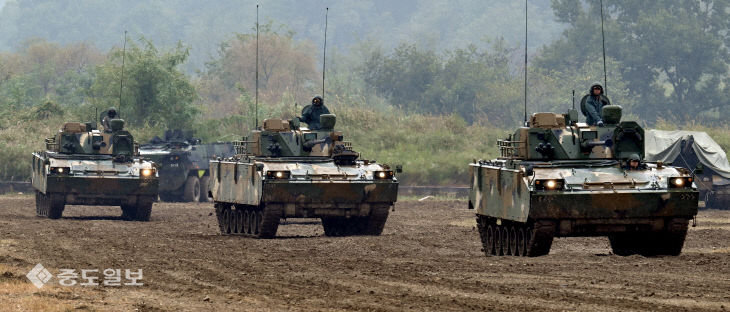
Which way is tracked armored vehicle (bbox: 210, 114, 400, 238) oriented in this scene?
toward the camera

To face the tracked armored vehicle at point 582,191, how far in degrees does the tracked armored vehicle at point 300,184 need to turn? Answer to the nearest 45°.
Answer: approximately 45° to its left

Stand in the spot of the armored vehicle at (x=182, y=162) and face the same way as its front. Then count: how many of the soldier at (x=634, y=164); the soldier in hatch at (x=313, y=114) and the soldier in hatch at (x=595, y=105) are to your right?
0

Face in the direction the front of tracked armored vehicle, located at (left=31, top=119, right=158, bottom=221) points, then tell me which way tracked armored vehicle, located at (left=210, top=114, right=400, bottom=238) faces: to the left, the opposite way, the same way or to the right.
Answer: the same way

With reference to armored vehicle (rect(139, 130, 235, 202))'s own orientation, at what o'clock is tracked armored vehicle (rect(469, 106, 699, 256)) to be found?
The tracked armored vehicle is roughly at 10 o'clock from the armored vehicle.

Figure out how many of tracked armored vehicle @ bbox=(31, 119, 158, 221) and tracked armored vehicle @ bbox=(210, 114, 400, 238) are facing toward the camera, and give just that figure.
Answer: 2

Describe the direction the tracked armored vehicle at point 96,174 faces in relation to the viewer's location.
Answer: facing the viewer

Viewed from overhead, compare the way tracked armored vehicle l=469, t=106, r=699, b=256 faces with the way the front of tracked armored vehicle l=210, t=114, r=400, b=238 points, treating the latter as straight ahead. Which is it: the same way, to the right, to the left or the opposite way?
the same way

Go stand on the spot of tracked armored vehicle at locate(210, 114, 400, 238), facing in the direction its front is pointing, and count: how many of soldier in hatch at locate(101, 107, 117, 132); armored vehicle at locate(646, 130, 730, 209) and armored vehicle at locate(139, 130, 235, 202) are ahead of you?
0

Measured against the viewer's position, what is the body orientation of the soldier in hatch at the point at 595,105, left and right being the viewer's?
facing the viewer and to the right of the viewer

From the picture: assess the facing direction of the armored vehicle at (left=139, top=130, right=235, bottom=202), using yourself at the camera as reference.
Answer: facing the viewer and to the left of the viewer

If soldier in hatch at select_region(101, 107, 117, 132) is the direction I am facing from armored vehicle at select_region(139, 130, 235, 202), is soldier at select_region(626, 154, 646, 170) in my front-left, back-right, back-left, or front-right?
front-left

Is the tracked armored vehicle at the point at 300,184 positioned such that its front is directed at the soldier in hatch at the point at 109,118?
no

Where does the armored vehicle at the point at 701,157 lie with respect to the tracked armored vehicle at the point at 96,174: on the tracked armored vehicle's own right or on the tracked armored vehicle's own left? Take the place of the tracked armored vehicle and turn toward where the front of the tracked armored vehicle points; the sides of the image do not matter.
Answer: on the tracked armored vehicle's own left

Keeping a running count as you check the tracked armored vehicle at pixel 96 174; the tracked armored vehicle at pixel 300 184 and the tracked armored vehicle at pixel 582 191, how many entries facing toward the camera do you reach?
3

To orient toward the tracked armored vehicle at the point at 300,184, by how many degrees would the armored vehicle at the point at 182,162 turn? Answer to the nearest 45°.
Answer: approximately 45° to its left

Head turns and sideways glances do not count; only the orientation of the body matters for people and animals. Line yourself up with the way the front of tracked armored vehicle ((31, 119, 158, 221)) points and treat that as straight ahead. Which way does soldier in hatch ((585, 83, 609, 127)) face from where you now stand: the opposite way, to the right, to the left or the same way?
the same way
